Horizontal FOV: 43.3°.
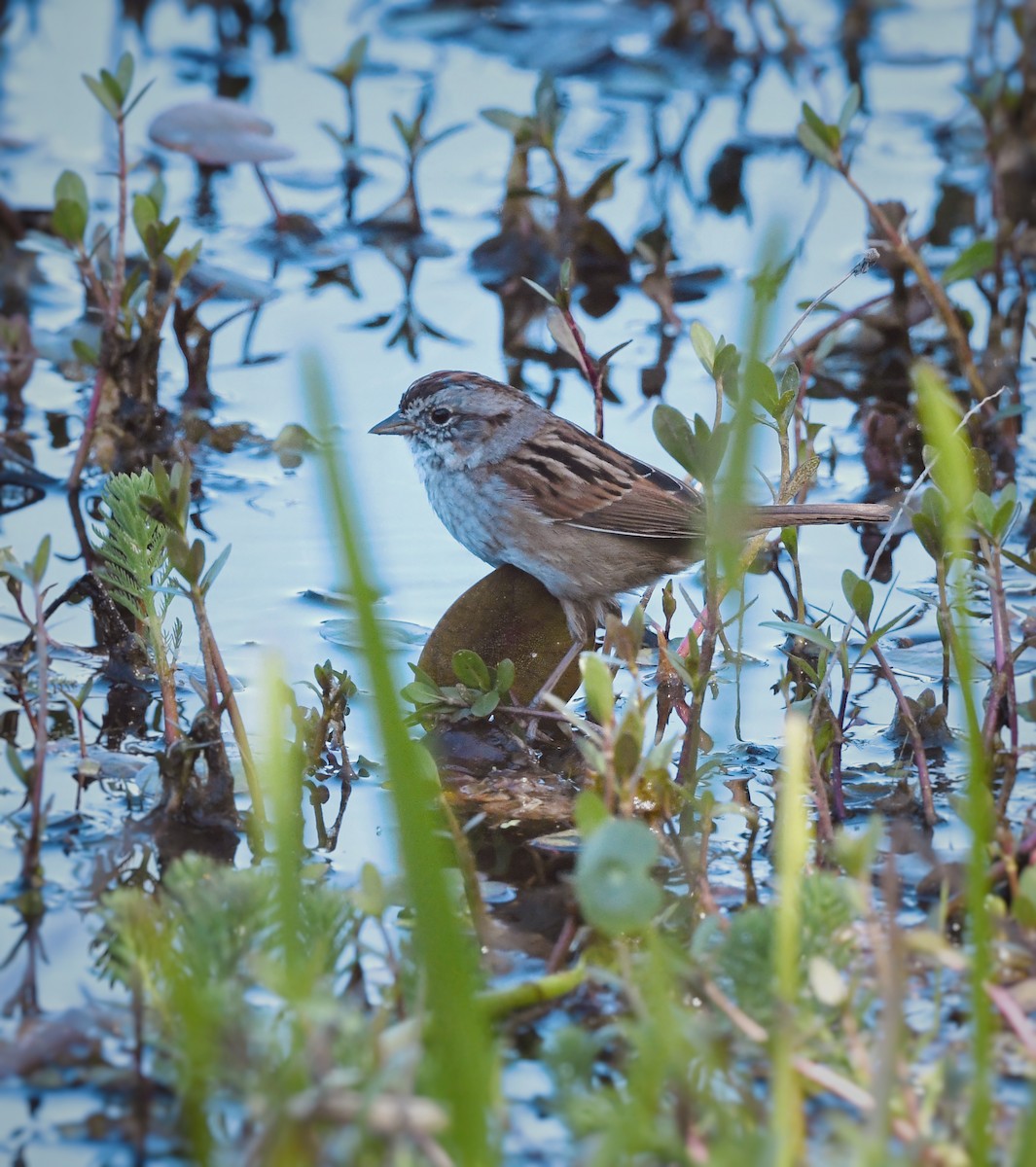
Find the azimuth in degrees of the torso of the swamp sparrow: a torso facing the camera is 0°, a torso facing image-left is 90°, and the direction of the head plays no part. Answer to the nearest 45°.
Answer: approximately 90°

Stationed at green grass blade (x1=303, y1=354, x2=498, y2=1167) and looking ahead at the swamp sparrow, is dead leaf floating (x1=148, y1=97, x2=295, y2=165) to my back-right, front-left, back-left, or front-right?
front-left

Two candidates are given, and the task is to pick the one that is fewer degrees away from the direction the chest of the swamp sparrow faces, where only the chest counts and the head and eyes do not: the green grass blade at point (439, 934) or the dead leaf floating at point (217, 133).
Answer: the dead leaf floating

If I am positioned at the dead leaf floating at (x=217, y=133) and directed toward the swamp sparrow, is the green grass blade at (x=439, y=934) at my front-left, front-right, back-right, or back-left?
front-right

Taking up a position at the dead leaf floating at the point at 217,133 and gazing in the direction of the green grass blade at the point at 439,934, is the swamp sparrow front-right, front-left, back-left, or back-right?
front-left

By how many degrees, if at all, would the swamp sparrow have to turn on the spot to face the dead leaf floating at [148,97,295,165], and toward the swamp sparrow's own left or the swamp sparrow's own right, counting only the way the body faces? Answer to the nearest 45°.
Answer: approximately 45° to the swamp sparrow's own right

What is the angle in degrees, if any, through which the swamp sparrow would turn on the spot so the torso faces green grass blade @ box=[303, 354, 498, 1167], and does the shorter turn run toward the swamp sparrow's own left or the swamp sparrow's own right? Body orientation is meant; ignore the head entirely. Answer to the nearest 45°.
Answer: approximately 90° to the swamp sparrow's own left

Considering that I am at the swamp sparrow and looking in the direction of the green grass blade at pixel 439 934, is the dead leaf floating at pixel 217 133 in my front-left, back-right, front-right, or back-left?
back-right

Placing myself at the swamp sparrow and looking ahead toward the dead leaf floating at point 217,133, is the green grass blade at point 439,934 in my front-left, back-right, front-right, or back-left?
back-left

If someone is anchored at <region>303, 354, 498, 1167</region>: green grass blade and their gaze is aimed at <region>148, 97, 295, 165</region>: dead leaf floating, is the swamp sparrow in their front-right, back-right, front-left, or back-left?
front-right
